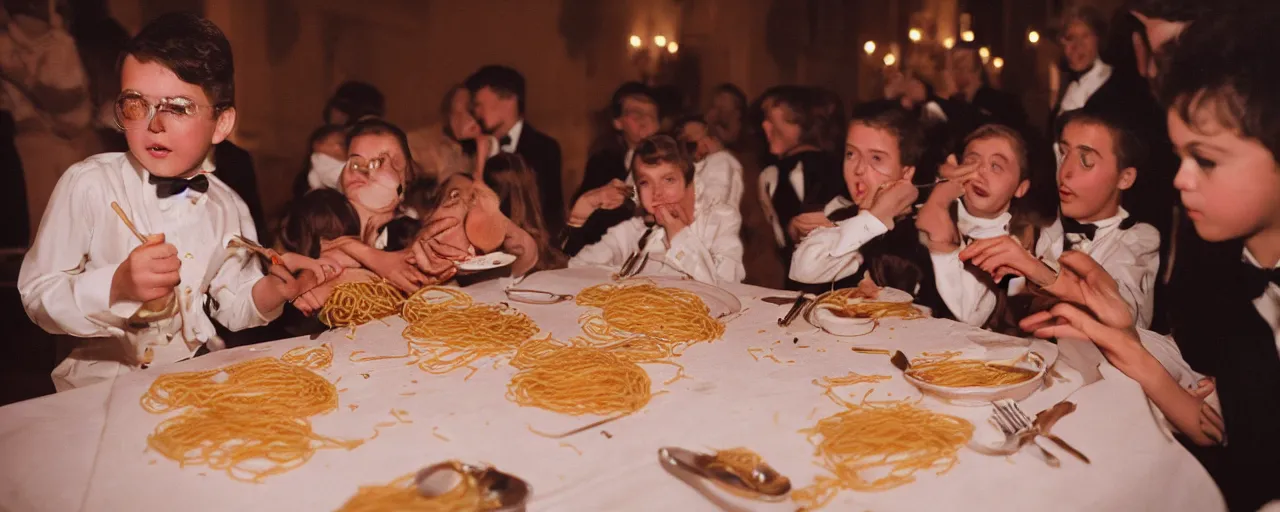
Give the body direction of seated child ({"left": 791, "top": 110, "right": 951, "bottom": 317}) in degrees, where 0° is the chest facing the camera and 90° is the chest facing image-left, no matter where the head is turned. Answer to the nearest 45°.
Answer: approximately 45°

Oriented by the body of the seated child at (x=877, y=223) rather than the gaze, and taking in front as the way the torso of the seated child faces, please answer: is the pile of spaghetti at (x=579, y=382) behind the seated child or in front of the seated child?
in front

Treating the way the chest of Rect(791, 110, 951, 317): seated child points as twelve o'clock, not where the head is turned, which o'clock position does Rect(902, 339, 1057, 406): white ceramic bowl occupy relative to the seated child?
The white ceramic bowl is roughly at 10 o'clock from the seated child.

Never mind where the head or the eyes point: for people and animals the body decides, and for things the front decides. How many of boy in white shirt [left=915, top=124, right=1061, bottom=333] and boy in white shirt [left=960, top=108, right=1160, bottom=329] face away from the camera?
0

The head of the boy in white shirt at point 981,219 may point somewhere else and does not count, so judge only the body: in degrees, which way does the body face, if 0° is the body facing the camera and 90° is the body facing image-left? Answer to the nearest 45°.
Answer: approximately 45°

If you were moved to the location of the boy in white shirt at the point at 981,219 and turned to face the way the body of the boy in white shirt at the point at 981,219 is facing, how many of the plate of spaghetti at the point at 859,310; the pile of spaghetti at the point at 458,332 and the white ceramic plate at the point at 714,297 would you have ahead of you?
3

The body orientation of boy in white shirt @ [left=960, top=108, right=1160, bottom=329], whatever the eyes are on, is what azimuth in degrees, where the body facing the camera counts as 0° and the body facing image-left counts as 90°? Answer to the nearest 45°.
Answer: approximately 45°

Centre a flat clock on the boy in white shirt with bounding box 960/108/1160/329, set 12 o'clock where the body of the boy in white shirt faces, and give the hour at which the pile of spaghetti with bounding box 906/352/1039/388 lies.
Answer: The pile of spaghetti is roughly at 11 o'clock from the boy in white shirt.

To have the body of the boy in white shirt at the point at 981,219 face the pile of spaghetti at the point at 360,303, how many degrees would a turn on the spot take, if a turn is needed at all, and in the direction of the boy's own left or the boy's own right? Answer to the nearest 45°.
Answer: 0° — they already face it
